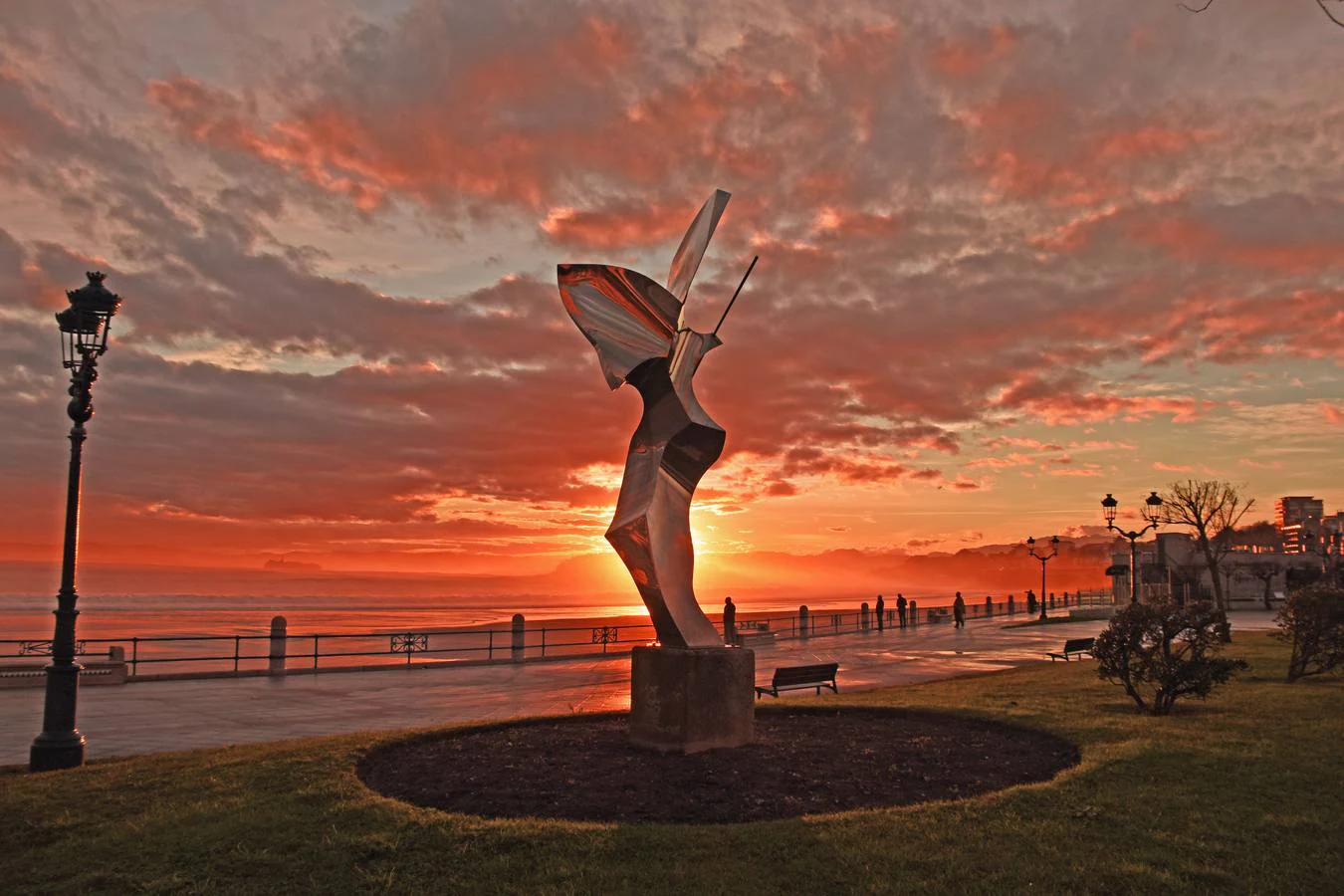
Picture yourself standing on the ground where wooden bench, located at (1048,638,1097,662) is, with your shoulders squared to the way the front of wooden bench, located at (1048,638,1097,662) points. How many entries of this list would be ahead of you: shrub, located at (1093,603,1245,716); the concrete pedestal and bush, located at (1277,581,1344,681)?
0

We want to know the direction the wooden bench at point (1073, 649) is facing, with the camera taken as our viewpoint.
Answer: facing away from the viewer and to the left of the viewer

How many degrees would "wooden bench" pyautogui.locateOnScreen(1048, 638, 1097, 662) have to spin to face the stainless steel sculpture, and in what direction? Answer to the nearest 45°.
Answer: approximately 135° to its left

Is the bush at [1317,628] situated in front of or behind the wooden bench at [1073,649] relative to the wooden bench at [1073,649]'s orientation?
behind

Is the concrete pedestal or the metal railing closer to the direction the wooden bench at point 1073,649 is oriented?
the metal railing

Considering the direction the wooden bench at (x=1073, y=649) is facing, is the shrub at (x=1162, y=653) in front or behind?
behind

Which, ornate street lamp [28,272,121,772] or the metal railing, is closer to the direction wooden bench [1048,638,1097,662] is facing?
the metal railing

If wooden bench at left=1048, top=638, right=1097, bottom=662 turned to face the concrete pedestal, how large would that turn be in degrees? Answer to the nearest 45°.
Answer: approximately 135° to its left

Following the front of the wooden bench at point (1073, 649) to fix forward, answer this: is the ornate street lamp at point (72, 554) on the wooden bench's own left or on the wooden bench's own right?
on the wooden bench's own left

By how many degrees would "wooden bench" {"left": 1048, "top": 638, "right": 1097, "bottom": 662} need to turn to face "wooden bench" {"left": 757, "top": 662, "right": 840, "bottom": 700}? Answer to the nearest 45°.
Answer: approximately 90° to its left

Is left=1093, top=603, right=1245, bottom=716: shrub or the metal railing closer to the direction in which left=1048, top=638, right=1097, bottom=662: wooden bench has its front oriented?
the metal railing

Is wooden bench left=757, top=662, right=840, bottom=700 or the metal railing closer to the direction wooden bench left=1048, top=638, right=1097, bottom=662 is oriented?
the metal railing
